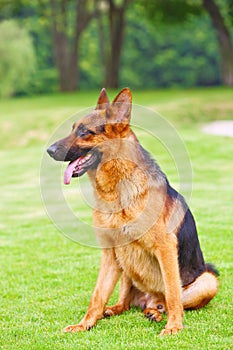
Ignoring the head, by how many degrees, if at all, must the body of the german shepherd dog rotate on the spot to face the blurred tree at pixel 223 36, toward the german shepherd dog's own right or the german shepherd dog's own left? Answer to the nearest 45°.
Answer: approximately 135° to the german shepherd dog's own right

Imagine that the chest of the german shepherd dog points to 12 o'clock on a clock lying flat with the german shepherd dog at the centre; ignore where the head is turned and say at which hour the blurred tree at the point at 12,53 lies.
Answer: The blurred tree is roughly at 4 o'clock from the german shepherd dog.

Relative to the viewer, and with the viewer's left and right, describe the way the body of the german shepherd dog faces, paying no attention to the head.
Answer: facing the viewer and to the left of the viewer

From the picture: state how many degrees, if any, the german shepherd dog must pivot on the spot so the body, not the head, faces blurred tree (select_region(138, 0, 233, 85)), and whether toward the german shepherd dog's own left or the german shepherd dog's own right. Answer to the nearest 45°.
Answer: approximately 135° to the german shepherd dog's own right

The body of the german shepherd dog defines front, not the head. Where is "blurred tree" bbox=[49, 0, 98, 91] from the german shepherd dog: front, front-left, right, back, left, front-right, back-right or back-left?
back-right

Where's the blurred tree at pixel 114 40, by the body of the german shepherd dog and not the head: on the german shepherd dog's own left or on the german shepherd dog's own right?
on the german shepherd dog's own right
